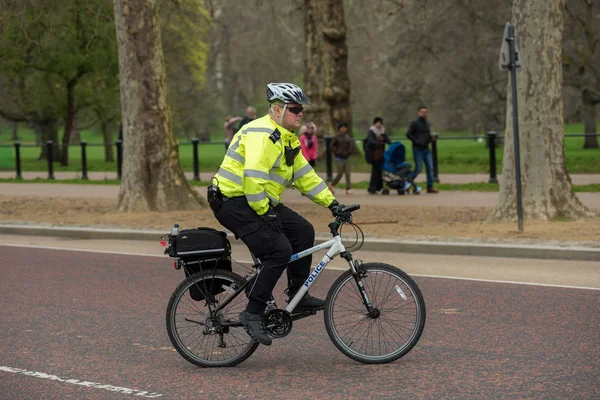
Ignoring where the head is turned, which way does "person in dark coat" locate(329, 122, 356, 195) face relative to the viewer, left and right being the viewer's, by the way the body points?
facing the viewer and to the right of the viewer

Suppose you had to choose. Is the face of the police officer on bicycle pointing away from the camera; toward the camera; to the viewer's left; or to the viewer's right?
to the viewer's right

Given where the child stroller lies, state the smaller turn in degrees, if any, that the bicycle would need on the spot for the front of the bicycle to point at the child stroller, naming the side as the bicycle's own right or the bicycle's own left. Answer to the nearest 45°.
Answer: approximately 90° to the bicycle's own left

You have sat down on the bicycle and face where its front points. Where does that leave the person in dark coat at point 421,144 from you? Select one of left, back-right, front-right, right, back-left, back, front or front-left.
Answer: left

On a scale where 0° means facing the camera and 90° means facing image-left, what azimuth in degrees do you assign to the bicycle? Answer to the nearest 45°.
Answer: approximately 270°
